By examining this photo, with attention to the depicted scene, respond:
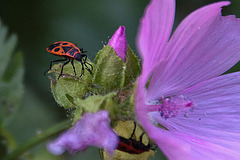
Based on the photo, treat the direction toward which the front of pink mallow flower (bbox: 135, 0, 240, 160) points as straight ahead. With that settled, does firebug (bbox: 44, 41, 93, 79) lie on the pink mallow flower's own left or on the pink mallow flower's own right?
on the pink mallow flower's own right

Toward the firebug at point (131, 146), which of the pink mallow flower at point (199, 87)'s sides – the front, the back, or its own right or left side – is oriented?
right

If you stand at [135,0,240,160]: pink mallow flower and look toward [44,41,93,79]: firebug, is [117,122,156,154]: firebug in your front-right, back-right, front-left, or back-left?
front-left

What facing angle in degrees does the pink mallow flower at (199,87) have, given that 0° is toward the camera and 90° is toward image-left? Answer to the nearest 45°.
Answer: approximately 315°
